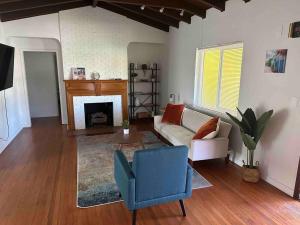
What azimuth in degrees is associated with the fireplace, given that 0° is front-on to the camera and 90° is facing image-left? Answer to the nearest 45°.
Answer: approximately 0°

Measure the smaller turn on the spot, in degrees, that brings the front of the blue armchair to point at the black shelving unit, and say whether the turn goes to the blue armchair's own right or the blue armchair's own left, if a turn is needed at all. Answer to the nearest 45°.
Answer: approximately 45° to the blue armchair's own right

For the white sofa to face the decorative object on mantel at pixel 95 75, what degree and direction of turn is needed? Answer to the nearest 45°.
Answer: approximately 90° to its right

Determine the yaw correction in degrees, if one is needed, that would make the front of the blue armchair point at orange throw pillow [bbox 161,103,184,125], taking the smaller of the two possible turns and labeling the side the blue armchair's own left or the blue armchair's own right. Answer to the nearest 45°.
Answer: approximately 45° to the blue armchair's own right

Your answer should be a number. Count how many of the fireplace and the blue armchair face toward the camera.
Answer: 1

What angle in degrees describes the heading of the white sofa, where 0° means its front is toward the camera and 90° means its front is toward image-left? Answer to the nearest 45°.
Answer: approximately 45°

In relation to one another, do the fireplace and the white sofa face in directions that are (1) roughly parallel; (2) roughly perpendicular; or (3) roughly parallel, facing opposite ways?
roughly perpendicular

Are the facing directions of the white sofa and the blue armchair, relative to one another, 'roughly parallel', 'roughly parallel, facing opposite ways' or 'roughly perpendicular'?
roughly perpendicular

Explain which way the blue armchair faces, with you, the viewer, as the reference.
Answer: facing away from the viewer and to the left of the viewer
